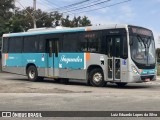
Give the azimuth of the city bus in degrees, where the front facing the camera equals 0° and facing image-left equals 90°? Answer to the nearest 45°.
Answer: approximately 315°
